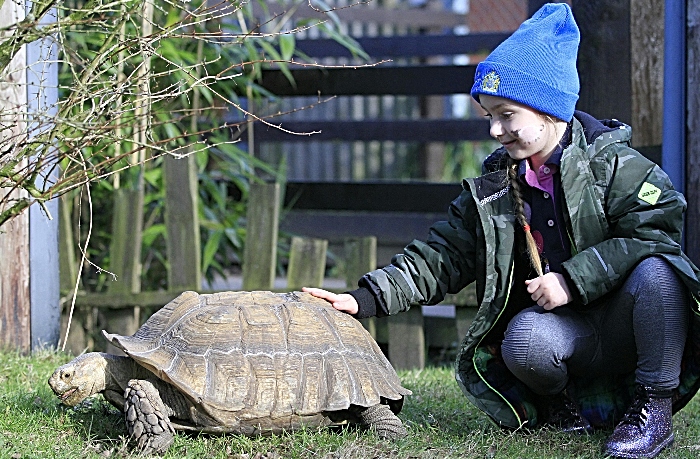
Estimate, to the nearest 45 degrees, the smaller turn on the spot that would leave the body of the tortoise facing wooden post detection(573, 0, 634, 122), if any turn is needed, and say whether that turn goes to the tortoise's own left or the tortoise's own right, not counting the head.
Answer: approximately 135° to the tortoise's own right

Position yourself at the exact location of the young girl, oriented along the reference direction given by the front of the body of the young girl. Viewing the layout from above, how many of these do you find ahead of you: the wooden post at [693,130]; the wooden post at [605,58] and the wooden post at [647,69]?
0

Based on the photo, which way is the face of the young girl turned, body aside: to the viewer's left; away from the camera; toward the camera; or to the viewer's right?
to the viewer's left

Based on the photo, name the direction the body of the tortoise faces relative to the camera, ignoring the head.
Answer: to the viewer's left

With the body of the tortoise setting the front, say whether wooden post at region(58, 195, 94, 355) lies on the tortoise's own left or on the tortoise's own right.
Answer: on the tortoise's own right

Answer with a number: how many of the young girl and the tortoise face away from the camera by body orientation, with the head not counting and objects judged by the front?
0

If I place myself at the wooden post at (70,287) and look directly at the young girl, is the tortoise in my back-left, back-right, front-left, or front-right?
front-right

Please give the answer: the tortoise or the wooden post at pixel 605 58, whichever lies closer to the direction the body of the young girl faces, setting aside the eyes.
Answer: the tortoise

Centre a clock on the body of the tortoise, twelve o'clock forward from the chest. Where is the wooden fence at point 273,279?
The wooden fence is roughly at 3 o'clock from the tortoise.

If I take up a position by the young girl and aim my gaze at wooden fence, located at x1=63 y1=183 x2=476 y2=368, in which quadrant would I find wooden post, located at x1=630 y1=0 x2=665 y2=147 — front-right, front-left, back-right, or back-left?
front-right

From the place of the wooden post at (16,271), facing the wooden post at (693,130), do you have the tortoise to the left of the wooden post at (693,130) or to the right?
right

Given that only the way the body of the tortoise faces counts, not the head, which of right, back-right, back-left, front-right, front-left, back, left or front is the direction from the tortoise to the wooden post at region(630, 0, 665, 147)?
back-right

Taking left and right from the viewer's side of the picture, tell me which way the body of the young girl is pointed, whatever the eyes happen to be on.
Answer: facing the viewer and to the left of the viewer

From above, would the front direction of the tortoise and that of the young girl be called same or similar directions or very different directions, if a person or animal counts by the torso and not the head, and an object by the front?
same or similar directions

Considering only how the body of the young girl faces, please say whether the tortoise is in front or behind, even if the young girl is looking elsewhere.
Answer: in front
